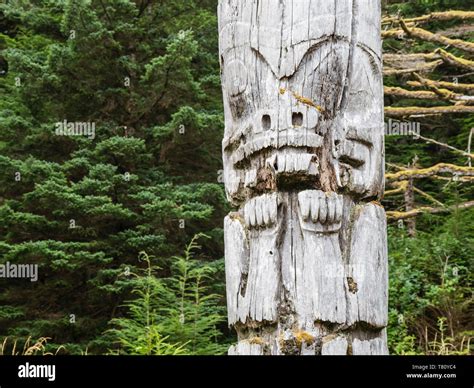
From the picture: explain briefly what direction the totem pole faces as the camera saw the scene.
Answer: facing the viewer

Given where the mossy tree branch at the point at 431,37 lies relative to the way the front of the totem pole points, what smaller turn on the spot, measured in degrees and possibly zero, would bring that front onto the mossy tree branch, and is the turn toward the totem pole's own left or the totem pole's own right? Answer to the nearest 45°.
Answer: approximately 180°

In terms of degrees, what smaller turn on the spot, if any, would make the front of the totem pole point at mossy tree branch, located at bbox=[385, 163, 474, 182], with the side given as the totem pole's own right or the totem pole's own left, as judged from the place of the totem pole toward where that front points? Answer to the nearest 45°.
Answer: approximately 180°

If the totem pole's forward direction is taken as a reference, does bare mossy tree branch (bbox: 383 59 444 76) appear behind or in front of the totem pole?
behind

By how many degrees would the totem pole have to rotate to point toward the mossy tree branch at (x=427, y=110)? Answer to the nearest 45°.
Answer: approximately 180°

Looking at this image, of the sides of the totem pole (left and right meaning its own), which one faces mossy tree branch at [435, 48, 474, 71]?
back
